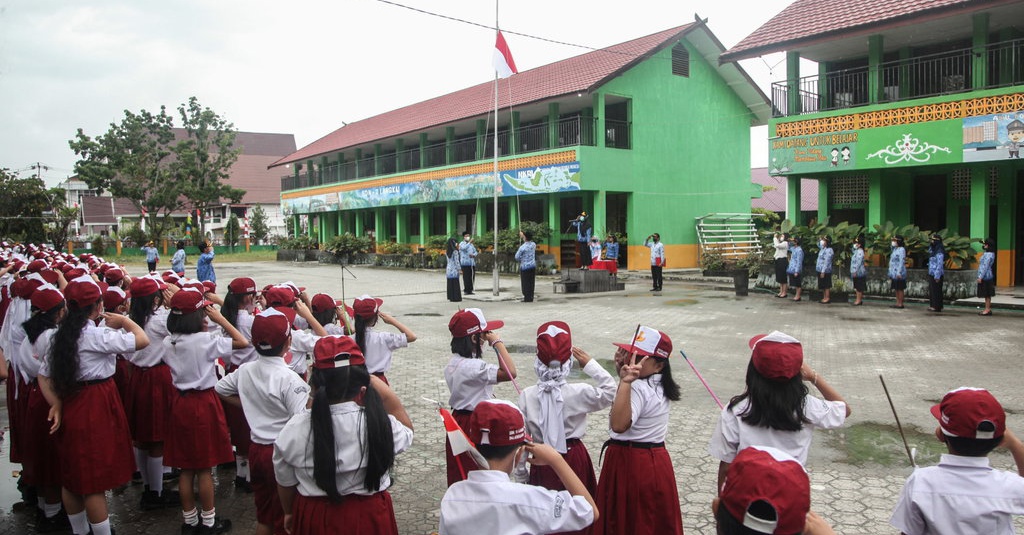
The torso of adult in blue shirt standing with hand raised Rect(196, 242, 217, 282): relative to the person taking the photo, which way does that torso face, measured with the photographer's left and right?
facing to the right of the viewer

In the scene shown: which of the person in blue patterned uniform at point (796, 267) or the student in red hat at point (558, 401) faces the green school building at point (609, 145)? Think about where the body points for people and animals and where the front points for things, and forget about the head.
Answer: the student in red hat

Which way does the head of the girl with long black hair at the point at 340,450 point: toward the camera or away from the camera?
away from the camera

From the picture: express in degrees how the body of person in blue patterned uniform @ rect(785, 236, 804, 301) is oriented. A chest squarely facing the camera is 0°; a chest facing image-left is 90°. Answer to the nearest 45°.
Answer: approximately 45°

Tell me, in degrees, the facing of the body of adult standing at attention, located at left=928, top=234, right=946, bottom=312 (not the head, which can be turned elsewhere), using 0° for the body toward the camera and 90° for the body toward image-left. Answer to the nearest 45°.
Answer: approximately 45°

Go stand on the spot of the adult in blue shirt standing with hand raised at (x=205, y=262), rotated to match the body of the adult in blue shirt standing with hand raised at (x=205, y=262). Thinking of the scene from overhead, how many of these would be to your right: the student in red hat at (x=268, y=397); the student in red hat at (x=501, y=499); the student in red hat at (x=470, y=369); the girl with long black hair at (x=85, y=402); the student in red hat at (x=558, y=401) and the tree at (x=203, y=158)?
5

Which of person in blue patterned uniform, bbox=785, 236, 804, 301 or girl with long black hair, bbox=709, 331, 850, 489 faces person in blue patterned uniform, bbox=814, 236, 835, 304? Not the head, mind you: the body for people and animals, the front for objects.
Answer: the girl with long black hair

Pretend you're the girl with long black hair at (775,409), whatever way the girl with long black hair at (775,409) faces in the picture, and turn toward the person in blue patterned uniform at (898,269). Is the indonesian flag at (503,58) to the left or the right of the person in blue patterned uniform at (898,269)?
left

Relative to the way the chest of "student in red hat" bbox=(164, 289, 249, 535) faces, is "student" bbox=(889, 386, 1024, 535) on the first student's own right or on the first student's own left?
on the first student's own right

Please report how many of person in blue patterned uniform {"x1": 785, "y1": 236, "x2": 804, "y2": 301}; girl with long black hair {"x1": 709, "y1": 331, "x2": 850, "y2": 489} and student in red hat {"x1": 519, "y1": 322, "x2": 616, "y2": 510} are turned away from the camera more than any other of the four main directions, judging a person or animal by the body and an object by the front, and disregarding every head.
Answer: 2

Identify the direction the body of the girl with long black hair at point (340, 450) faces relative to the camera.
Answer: away from the camera

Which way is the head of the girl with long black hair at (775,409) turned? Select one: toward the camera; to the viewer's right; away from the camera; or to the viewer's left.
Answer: away from the camera
